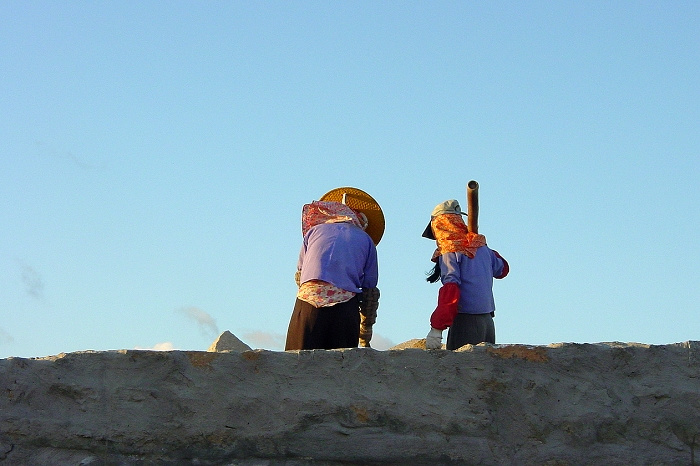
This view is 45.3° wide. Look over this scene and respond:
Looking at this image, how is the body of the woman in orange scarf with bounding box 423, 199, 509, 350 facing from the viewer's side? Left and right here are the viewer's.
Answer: facing away from the viewer and to the left of the viewer

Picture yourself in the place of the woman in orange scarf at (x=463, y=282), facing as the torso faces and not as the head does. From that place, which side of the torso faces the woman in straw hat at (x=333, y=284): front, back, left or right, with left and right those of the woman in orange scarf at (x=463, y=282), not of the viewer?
left
